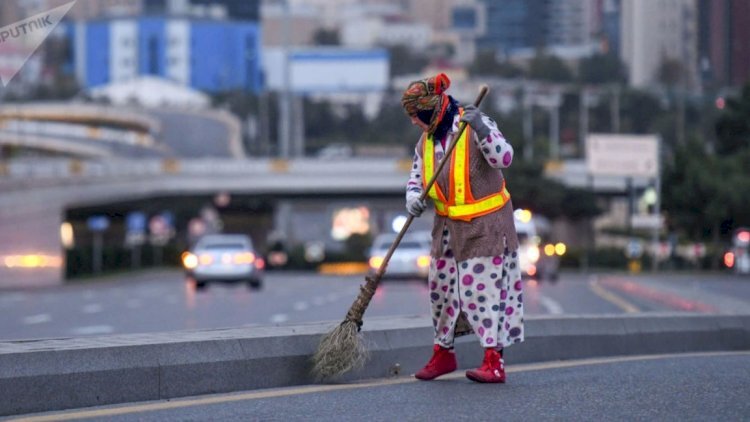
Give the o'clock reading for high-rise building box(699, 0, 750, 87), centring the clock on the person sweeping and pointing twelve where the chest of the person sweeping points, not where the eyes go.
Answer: The high-rise building is roughly at 5 o'clock from the person sweeping.

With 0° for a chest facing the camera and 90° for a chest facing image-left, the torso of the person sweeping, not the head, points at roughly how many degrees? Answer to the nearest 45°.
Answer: approximately 45°

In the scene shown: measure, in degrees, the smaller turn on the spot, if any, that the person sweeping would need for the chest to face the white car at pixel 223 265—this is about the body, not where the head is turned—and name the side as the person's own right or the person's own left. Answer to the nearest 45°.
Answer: approximately 135° to the person's own right
